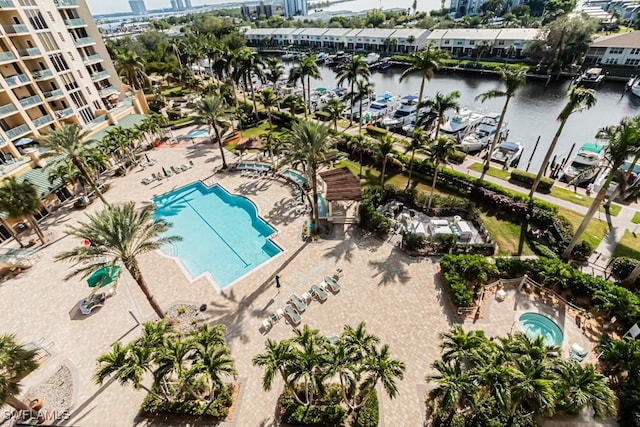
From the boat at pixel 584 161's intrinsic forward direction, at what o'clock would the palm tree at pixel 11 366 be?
The palm tree is roughly at 11 o'clock from the boat.

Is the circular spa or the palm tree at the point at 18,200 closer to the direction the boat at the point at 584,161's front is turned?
the circular spa

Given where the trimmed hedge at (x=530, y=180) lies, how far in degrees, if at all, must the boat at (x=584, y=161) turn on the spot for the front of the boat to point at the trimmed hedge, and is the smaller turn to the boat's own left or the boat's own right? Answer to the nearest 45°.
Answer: approximately 45° to the boat's own right
